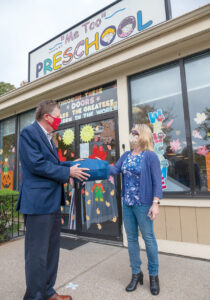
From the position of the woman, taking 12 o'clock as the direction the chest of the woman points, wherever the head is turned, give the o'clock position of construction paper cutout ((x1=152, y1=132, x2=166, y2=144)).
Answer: The construction paper cutout is roughly at 5 o'clock from the woman.

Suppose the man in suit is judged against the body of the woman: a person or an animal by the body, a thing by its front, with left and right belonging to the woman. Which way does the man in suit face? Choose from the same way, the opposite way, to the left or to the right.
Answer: the opposite way

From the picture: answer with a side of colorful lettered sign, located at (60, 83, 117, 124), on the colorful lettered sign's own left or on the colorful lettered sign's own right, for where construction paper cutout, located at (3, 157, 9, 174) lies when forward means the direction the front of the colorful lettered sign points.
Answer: on the colorful lettered sign's own right

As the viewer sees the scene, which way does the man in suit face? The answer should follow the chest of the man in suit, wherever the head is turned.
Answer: to the viewer's right

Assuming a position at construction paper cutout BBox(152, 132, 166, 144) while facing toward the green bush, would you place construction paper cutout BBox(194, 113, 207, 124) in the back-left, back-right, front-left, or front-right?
back-left

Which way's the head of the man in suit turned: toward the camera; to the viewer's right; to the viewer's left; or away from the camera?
to the viewer's right

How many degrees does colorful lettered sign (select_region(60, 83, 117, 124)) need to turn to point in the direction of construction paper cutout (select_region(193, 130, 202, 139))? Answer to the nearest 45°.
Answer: approximately 90° to its left

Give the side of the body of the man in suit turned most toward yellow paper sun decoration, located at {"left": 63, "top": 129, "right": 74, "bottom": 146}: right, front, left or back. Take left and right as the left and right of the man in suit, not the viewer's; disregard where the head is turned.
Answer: left
